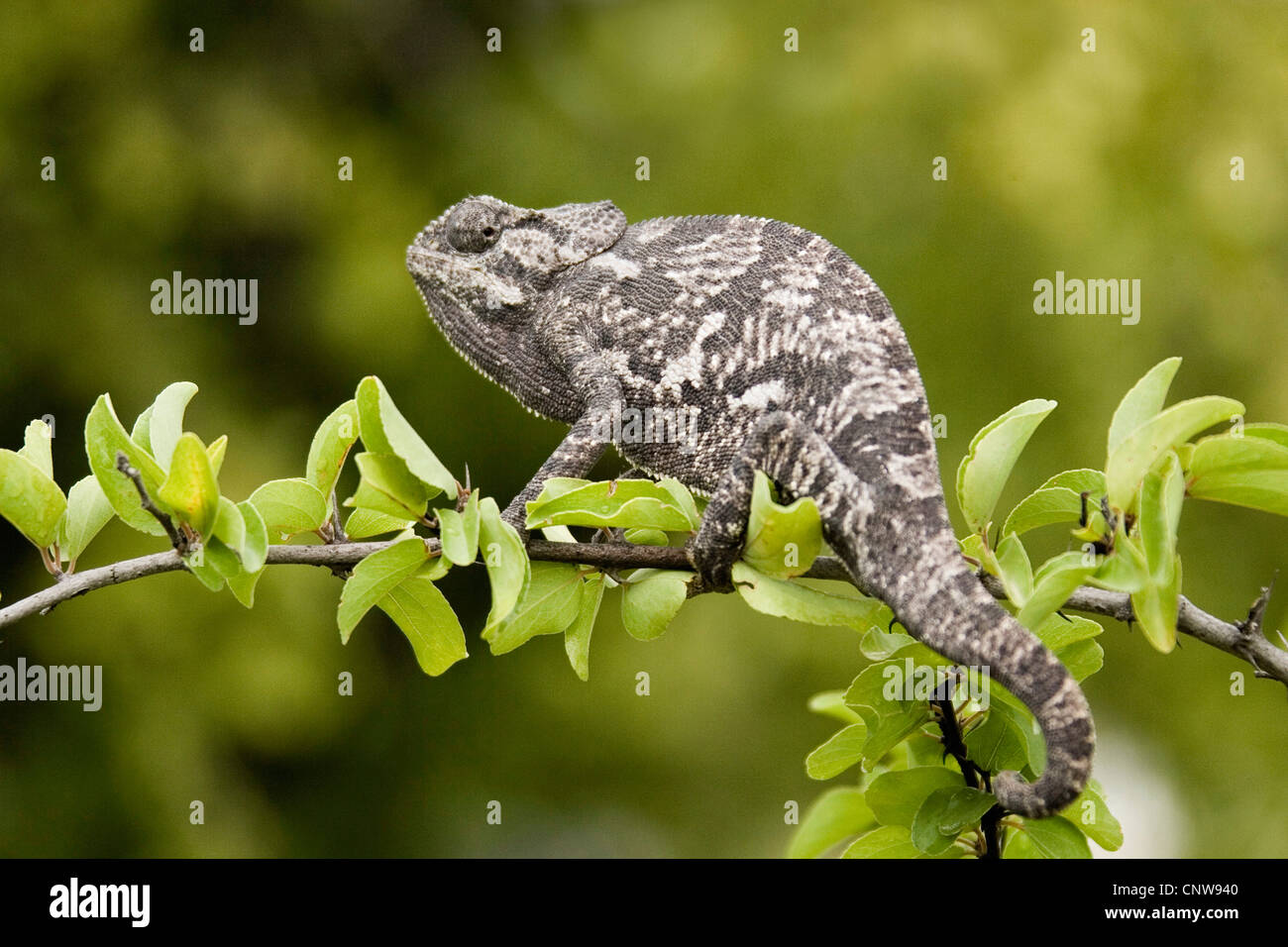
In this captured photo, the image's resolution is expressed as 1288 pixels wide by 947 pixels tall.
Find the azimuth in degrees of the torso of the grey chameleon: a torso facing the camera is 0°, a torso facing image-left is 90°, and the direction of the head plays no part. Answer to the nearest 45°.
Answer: approximately 90°
